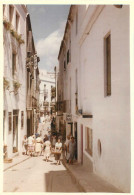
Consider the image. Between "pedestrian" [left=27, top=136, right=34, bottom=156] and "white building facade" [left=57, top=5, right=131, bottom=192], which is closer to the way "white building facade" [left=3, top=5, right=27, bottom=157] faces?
the white building facade

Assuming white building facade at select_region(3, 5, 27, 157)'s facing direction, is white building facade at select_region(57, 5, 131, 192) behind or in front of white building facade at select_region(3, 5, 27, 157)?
in front

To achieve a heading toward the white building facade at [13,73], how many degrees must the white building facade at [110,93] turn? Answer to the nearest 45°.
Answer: approximately 45° to its right

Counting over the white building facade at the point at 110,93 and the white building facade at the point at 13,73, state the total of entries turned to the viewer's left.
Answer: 1

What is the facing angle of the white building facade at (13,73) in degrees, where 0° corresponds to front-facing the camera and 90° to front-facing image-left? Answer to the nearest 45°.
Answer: approximately 315°

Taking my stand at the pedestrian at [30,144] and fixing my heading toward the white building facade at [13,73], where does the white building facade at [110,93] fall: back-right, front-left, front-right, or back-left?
front-left

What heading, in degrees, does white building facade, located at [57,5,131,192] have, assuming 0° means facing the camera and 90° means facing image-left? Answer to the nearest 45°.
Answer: approximately 90°
